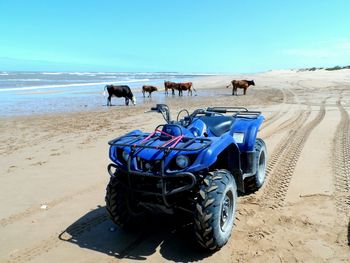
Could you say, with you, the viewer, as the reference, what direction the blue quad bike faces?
facing the viewer and to the left of the viewer
